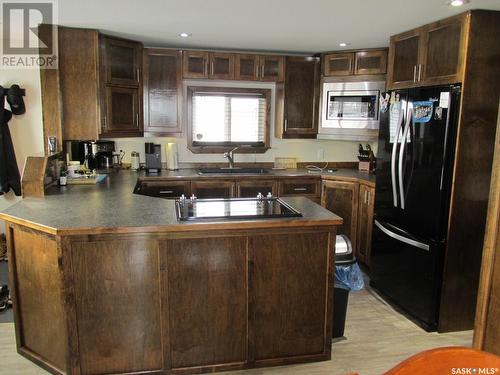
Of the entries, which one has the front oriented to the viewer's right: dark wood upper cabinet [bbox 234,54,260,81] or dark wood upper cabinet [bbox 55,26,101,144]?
dark wood upper cabinet [bbox 55,26,101,144]

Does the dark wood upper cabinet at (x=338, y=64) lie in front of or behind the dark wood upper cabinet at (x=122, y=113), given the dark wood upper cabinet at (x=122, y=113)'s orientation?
in front

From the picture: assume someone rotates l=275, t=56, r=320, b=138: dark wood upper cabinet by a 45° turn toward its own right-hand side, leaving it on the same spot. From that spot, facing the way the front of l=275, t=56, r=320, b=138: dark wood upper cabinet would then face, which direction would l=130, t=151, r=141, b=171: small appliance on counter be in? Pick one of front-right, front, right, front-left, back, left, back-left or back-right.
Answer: front-right

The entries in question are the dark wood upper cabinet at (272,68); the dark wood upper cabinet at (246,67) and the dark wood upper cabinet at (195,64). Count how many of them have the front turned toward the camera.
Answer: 3

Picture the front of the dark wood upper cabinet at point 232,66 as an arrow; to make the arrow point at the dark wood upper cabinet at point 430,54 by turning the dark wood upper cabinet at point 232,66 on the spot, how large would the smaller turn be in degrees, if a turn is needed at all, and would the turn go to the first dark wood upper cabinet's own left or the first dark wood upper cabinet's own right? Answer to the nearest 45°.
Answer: approximately 45° to the first dark wood upper cabinet's own left

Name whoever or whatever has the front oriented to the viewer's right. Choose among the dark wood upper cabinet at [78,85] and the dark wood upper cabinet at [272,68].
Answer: the dark wood upper cabinet at [78,85]

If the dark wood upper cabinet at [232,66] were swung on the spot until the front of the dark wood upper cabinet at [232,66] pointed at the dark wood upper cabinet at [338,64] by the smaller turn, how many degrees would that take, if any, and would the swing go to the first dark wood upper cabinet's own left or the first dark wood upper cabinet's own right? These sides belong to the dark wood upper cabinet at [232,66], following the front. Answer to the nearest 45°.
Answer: approximately 90° to the first dark wood upper cabinet's own left

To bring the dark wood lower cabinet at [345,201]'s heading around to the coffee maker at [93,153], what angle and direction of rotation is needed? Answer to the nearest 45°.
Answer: approximately 45° to its right
